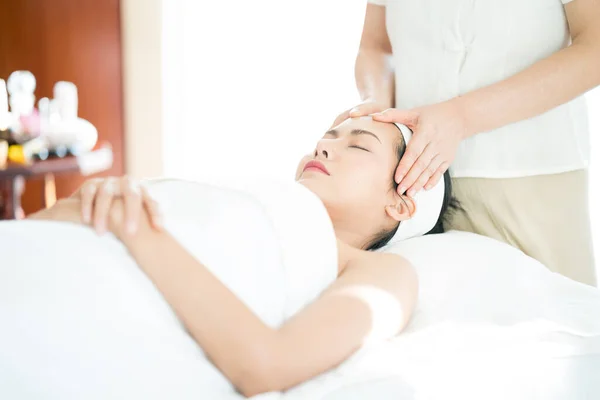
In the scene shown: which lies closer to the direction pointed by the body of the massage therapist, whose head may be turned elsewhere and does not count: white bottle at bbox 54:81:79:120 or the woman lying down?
the woman lying down

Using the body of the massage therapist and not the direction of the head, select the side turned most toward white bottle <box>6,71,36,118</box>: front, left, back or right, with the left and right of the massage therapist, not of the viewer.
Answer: right

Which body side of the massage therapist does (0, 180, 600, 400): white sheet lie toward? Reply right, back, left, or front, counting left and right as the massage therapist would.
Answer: front

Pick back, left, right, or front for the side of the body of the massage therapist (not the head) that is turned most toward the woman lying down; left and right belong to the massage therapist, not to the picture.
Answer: front

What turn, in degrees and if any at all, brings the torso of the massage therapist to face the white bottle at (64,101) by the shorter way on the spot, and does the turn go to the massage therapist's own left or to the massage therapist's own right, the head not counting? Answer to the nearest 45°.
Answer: approximately 90° to the massage therapist's own right

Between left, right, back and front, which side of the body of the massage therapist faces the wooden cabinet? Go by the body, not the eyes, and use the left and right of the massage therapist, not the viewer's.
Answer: right

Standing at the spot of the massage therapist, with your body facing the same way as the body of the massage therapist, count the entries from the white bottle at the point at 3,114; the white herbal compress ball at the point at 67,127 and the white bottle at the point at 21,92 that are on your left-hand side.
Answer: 0
